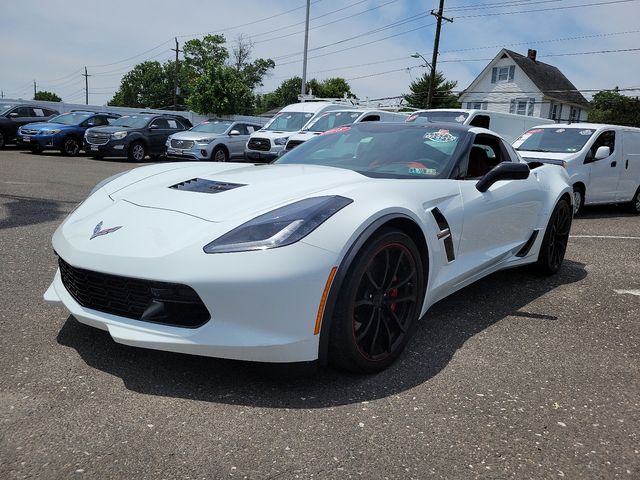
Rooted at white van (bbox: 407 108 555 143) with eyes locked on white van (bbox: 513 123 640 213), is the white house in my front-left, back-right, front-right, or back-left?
back-left

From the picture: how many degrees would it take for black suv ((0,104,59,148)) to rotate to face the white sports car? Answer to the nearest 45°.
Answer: approximately 45° to its left

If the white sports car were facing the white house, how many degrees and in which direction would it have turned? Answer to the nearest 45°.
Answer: approximately 135° to its right

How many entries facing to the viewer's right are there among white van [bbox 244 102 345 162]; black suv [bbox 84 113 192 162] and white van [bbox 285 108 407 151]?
0

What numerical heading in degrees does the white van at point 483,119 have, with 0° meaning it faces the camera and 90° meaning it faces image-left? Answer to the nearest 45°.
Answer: approximately 45°

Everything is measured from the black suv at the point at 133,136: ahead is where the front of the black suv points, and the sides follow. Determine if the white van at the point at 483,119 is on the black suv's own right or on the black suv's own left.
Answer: on the black suv's own left

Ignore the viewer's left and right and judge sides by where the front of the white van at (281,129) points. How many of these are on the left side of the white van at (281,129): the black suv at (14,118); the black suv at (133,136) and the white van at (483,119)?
1

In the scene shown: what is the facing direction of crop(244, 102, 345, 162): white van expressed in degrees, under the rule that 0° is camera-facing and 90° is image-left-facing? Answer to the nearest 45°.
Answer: approximately 45°

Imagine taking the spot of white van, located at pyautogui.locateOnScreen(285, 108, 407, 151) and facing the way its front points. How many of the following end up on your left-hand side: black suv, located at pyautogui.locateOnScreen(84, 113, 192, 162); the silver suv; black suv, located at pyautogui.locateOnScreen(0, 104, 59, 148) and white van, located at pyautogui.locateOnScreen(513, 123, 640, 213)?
1

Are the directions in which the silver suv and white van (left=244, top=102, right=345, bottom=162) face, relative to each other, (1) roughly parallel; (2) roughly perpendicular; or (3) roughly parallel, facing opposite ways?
roughly parallel

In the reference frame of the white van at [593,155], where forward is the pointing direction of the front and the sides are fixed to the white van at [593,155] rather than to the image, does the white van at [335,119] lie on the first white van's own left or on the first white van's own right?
on the first white van's own right

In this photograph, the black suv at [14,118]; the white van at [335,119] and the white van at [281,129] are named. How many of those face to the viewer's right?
0

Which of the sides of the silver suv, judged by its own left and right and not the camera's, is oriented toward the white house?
back

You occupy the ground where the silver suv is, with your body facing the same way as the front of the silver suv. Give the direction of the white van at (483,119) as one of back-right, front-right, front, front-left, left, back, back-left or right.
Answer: left

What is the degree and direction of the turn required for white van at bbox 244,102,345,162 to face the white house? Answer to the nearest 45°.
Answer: approximately 180°

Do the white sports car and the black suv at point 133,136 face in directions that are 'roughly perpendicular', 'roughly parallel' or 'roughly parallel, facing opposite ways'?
roughly parallel

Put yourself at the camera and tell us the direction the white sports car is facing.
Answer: facing the viewer and to the left of the viewer

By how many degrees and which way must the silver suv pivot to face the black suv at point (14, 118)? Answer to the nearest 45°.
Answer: approximately 90° to its right

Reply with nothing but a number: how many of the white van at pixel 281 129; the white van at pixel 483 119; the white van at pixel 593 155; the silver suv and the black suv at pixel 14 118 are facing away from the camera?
0

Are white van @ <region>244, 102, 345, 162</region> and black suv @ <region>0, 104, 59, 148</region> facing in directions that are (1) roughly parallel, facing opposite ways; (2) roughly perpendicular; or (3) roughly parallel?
roughly parallel

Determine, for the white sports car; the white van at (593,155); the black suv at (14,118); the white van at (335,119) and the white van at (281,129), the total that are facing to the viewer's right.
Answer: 0

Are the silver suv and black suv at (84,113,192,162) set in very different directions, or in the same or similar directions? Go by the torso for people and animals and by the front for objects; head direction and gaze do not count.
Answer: same or similar directions
